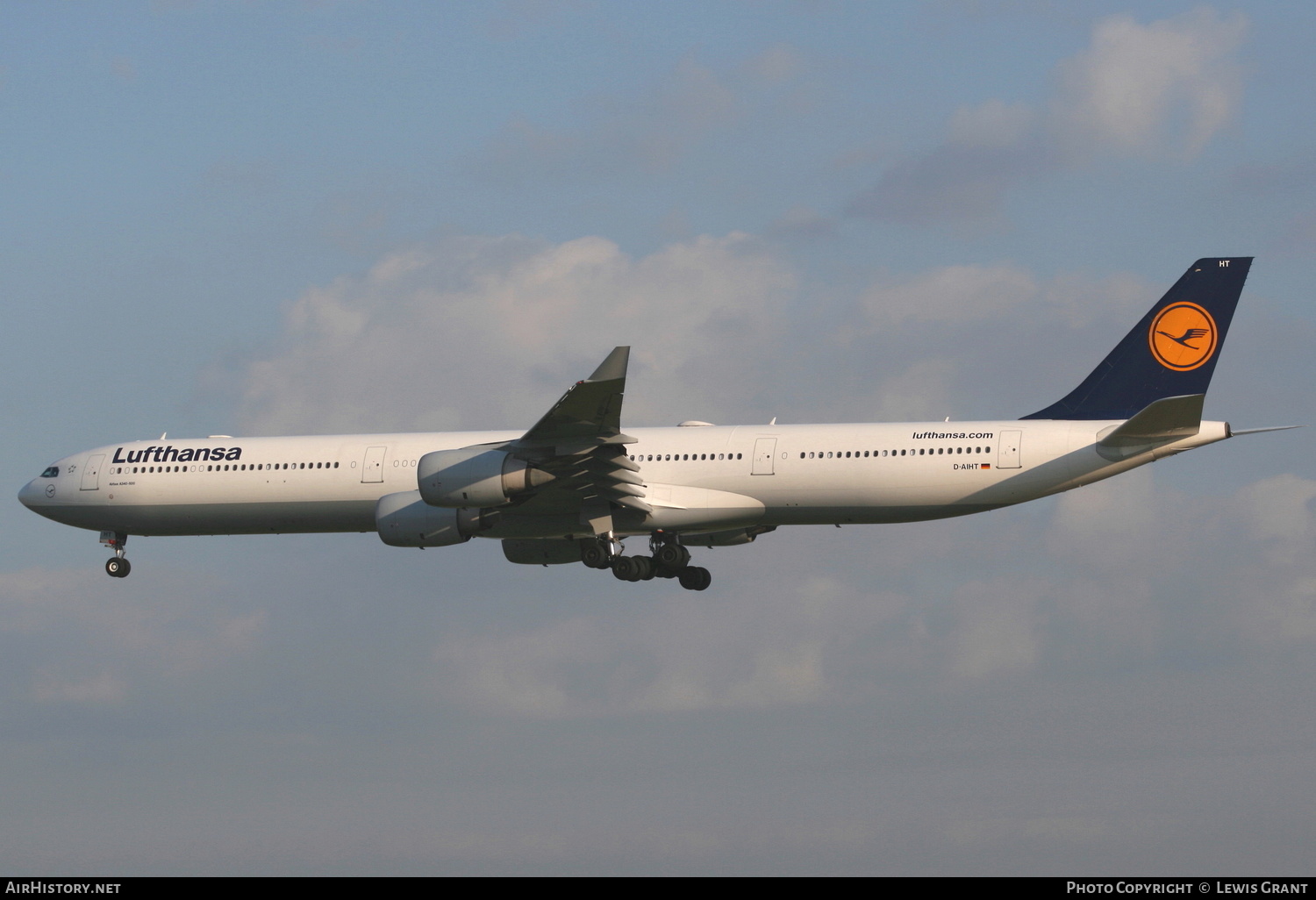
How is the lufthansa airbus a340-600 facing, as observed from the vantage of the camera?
facing to the left of the viewer
